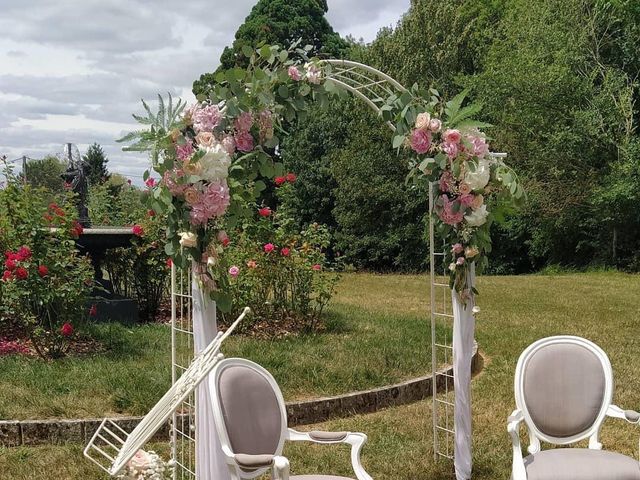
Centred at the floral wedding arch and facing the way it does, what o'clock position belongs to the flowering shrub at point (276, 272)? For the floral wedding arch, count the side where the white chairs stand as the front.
The flowering shrub is roughly at 6 o'clock from the floral wedding arch.

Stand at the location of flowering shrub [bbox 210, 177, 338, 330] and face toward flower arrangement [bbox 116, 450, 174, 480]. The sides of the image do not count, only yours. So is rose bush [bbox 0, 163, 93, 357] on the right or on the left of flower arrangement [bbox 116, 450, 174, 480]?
right

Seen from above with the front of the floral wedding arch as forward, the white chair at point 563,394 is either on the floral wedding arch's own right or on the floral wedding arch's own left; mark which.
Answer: on the floral wedding arch's own left
